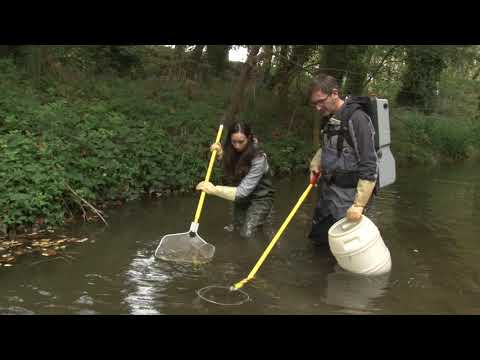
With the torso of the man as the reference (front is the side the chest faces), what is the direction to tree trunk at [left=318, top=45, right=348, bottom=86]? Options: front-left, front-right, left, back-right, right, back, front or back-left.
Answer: back-right

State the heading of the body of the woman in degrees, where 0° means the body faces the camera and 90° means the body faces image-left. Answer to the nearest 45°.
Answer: approximately 45°

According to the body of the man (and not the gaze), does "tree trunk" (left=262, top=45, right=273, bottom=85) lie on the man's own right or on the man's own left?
on the man's own right

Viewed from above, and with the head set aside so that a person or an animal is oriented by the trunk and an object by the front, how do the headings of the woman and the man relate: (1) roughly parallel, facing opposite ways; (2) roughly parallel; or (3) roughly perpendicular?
roughly parallel

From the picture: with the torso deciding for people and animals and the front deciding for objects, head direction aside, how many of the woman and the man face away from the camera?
0

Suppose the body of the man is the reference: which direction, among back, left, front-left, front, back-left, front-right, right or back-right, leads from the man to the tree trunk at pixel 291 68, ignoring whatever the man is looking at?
back-right

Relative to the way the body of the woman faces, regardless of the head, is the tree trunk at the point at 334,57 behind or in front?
behind

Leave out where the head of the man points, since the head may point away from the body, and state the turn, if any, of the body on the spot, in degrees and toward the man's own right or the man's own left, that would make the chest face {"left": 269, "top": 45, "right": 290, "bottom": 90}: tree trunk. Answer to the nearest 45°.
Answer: approximately 135° to the man's own right

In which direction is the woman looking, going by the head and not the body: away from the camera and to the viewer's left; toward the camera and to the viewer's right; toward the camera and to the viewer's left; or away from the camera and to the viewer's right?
toward the camera and to the viewer's left

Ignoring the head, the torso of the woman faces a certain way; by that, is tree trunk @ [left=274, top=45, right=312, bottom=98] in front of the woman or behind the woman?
behind

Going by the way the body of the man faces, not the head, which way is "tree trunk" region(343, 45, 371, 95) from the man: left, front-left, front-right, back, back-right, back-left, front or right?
back-right

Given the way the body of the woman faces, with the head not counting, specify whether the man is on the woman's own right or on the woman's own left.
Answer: on the woman's own left

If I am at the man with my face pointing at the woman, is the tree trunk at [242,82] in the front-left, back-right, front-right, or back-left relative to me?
front-right

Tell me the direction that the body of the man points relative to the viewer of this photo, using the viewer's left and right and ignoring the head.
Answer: facing the viewer and to the left of the viewer
